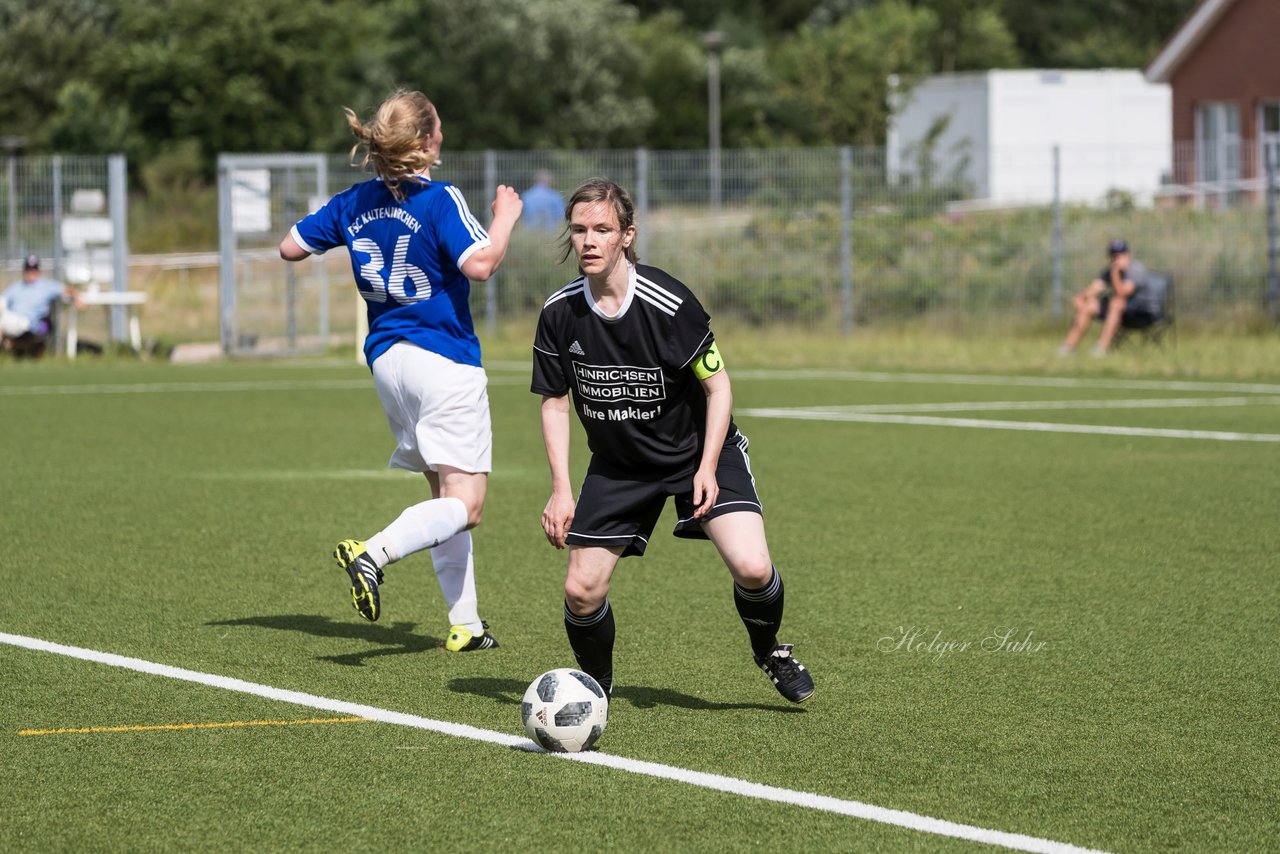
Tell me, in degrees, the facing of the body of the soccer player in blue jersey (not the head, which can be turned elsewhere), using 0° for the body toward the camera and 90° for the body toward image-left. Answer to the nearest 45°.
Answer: approximately 225°

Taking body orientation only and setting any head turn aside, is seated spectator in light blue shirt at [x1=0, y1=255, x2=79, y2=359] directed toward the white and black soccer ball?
yes

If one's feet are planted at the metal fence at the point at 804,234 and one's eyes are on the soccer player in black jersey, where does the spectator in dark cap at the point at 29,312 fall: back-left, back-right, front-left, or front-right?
front-right

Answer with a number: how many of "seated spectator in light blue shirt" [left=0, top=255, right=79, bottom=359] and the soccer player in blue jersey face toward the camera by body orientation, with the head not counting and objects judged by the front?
1

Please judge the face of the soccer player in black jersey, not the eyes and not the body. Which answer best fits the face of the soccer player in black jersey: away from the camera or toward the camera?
toward the camera

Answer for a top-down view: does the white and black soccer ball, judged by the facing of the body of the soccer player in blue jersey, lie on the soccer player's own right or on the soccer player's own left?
on the soccer player's own right

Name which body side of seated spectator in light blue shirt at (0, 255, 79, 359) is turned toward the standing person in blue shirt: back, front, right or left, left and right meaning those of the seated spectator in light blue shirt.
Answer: left

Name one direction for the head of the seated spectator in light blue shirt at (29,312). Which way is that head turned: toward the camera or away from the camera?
toward the camera

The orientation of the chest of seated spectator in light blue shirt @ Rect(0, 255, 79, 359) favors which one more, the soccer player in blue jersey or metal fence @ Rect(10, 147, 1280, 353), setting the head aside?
the soccer player in blue jersey

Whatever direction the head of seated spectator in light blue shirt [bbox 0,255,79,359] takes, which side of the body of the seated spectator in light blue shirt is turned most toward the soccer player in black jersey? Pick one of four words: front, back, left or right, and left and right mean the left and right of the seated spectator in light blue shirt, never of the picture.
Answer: front

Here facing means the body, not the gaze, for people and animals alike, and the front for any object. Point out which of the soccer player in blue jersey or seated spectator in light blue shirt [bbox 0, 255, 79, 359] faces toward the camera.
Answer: the seated spectator in light blue shirt

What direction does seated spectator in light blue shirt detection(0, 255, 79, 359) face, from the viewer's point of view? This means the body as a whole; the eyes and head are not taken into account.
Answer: toward the camera

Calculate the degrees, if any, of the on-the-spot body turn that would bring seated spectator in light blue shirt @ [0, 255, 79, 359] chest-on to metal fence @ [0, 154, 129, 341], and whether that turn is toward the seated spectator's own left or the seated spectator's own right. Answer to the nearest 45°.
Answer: approximately 180°

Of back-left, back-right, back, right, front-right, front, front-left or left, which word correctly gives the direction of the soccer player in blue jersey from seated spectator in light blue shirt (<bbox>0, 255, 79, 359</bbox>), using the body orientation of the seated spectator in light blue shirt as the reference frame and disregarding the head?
front

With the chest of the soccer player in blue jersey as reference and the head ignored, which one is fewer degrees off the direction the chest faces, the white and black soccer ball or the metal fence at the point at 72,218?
the metal fence

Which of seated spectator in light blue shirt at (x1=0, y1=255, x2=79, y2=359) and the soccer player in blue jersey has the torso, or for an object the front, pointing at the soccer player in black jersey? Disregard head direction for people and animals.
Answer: the seated spectator in light blue shirt

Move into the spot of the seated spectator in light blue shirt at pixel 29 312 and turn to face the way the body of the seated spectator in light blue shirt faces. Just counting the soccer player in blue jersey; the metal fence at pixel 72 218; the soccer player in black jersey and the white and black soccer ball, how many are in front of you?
3
